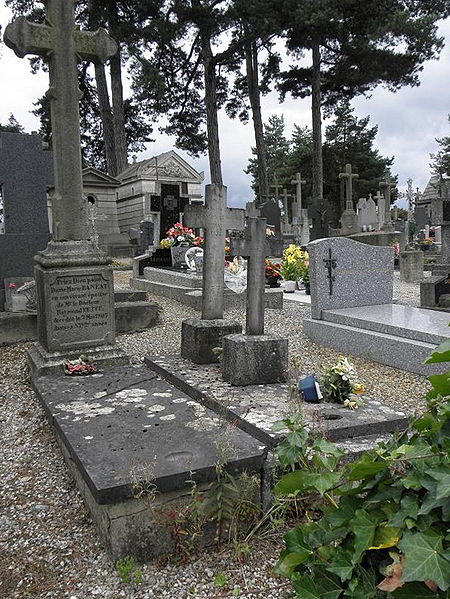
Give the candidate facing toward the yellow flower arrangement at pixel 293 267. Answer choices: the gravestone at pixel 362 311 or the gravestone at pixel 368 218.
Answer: the gravestone at pixel 368 218

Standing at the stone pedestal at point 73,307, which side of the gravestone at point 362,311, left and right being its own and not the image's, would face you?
right

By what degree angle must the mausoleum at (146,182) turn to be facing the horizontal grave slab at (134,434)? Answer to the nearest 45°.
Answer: approximately 45° to its right

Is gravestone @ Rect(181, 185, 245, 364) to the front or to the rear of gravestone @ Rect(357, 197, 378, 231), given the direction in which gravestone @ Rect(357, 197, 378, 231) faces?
to the front

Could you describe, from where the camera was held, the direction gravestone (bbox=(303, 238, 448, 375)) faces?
facing the viewer and to the right of the viewer

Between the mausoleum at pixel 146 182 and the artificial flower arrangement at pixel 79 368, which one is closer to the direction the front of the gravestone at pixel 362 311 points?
the artificial flower arrangement

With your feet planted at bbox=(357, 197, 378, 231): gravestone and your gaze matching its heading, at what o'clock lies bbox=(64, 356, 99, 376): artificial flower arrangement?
The artificial flower arrangement is roughly at 12 o'clock from the gravestone.

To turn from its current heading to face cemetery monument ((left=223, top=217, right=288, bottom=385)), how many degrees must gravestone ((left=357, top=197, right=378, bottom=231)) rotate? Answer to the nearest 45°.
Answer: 0° — it already faces it

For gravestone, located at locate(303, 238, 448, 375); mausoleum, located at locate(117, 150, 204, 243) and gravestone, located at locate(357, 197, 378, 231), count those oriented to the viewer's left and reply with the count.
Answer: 0

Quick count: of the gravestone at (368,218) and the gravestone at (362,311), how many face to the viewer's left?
0

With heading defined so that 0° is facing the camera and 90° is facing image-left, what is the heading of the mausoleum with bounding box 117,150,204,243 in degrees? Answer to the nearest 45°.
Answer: approximately 315°

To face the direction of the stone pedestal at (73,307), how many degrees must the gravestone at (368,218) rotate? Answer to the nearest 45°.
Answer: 0° — it already faces it

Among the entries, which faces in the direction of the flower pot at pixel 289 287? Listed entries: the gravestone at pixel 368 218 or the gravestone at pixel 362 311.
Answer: the gravestone at pixel 368 218

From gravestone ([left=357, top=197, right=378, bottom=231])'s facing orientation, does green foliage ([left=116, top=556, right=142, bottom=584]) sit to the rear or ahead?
ahead

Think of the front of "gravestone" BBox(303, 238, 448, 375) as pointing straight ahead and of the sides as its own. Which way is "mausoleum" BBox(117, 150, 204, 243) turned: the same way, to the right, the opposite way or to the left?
the same way
